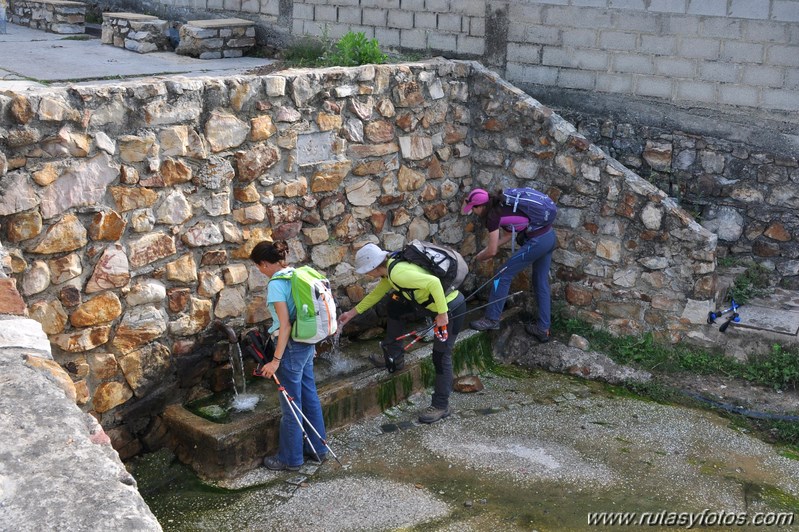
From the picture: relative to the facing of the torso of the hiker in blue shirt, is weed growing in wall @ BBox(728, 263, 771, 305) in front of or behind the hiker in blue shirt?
behind

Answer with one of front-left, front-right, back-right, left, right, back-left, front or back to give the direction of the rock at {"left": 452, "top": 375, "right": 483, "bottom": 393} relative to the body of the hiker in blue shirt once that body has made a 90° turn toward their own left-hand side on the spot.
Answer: back-left

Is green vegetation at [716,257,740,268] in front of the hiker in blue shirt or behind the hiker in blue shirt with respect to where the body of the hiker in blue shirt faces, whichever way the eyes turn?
behind

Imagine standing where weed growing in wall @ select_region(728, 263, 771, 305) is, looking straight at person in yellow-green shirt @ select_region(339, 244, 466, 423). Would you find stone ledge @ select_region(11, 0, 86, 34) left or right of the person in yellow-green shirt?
right

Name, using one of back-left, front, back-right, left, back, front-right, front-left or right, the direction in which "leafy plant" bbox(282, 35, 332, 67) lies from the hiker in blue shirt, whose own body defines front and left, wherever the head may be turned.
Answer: right

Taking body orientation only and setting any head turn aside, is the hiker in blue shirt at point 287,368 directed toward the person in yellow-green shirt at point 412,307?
no

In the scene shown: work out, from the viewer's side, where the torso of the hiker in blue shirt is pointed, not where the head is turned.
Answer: to the viewer's left

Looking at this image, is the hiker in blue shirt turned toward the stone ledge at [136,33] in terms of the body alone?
no

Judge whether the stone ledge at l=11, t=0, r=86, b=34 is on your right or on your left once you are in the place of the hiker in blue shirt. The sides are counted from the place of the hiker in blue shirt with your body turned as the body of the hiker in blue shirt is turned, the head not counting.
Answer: on your right

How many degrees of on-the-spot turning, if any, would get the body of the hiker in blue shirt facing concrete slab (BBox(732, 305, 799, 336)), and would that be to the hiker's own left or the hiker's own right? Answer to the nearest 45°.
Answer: approximately 180°

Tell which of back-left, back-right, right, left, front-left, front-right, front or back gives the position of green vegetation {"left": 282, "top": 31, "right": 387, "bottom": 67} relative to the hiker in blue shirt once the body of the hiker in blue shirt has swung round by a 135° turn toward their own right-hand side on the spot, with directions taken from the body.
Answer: front-left
